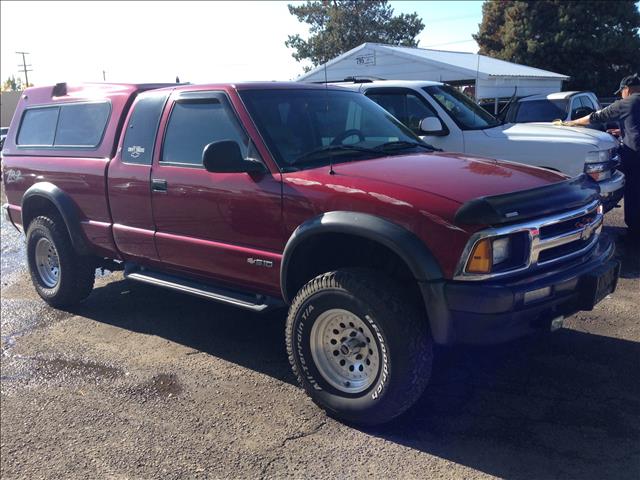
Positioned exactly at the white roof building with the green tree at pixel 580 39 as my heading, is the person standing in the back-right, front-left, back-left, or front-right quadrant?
back-right

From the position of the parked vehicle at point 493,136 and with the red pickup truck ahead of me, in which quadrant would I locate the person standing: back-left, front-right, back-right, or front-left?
back-left

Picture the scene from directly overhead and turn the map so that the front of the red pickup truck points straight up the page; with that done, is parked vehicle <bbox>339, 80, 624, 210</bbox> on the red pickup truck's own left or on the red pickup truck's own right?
on the red pickup truck's own left

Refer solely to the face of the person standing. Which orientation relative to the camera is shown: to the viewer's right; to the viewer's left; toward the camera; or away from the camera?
to the viewer's left

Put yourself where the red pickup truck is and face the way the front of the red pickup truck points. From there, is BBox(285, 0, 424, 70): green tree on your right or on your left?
on your left

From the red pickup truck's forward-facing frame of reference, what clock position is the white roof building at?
The white roof building is roughly at 8 o'clock from the red pickup truck.

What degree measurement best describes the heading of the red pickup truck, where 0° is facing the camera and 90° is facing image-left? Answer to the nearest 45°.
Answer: approximately 315°

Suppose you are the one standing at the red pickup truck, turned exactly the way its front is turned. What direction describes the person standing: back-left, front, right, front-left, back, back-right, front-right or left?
left

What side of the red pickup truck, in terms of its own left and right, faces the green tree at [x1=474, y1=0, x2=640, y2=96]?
left
